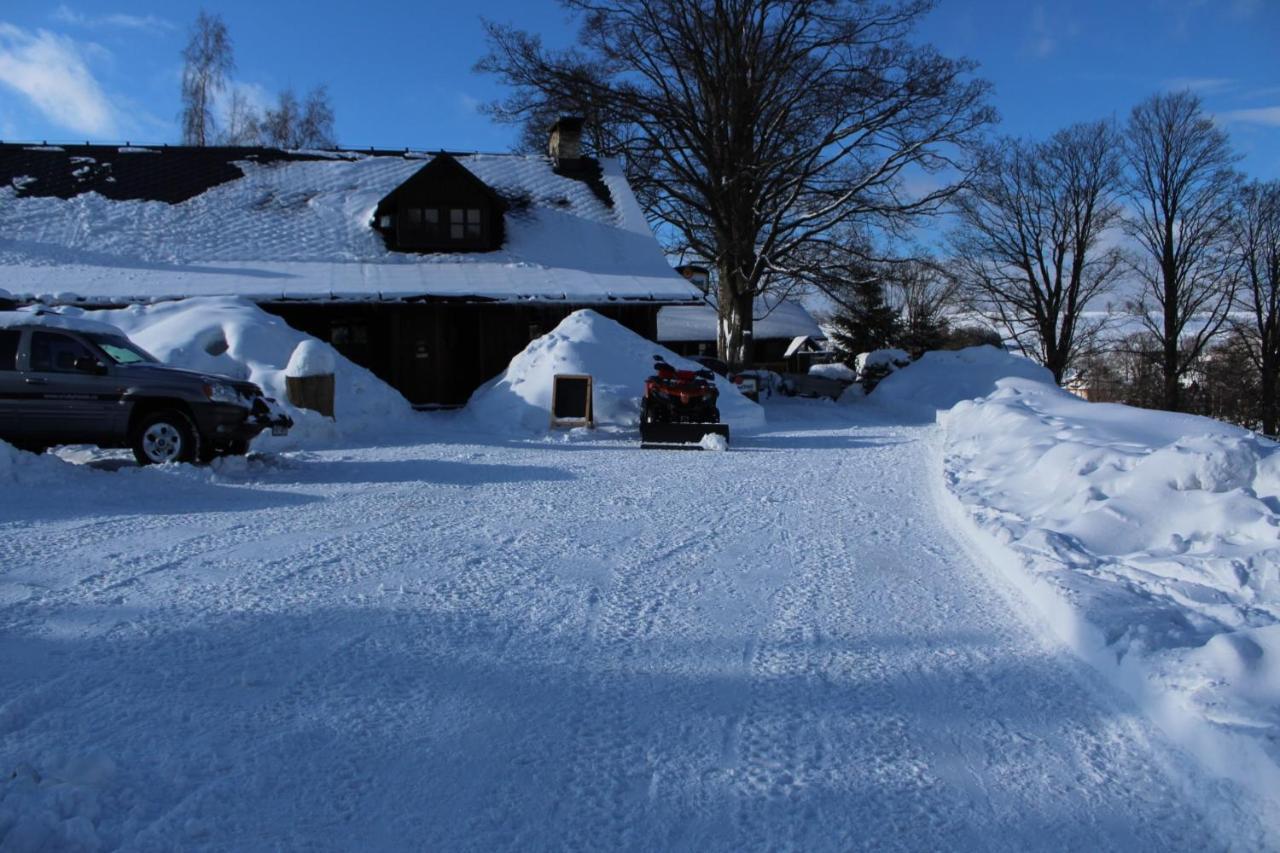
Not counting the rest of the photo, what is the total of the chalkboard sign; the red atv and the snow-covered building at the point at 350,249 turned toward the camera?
3

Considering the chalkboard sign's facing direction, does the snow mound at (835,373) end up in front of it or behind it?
behind

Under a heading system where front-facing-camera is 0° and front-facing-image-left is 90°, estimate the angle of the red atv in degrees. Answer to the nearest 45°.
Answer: approximately 0°

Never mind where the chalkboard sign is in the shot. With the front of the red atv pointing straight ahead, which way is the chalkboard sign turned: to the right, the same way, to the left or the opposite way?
the same way

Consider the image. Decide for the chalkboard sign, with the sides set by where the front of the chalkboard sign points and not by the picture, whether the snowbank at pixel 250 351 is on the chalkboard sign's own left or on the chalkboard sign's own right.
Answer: on the chalkboard sign's own right

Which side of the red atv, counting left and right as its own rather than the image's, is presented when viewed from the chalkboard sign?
right

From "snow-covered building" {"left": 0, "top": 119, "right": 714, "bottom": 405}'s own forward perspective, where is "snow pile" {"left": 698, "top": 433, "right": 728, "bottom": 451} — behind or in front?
in front

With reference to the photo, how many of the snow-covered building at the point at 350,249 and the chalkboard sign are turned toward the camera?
2

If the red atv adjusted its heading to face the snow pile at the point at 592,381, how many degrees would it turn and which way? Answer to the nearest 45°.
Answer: approximately 135° to its right

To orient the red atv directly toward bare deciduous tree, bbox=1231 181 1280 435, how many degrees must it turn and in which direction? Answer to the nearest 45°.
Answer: approximately 135° to its left

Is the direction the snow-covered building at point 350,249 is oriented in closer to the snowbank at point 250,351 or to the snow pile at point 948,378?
the snowbank

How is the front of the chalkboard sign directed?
toward the camera

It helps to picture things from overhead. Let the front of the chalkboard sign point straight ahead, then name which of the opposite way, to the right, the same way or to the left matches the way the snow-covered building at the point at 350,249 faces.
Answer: the same way

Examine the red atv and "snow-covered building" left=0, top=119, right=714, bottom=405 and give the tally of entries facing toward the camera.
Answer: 2

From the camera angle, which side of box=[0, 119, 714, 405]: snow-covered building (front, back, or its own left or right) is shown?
front
